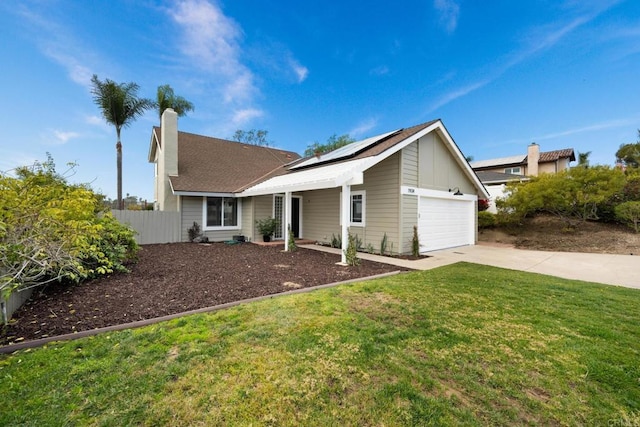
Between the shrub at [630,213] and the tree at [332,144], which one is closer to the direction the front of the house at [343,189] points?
the shrub

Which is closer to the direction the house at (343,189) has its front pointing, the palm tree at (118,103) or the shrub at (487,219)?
the shrub

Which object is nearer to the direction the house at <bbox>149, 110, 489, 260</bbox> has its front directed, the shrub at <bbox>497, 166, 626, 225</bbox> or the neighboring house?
the shrub

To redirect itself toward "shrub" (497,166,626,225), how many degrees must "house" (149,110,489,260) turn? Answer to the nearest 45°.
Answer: approximately 45° to its left

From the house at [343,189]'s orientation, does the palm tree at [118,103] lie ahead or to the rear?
to the rear

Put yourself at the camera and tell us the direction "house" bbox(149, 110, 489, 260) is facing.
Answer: facing the viewer and to the right of the viewer

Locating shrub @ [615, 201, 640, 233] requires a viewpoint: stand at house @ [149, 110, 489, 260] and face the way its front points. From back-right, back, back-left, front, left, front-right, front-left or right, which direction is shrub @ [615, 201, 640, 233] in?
front-left

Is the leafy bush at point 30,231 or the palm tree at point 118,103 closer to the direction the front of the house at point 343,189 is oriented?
the leafy bush

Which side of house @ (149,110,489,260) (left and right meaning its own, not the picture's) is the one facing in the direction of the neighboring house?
left

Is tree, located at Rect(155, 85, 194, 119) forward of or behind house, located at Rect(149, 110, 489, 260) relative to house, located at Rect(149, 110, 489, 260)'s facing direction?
behind

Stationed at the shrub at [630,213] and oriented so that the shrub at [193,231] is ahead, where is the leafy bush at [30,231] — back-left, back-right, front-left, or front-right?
front-left

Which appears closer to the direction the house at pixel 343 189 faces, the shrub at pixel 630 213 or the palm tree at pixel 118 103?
the shrub

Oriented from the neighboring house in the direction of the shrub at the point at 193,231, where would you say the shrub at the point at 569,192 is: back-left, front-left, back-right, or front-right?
front-left

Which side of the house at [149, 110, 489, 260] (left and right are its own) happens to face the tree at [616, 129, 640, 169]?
left

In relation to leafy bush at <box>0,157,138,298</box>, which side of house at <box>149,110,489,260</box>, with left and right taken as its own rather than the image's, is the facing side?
right
